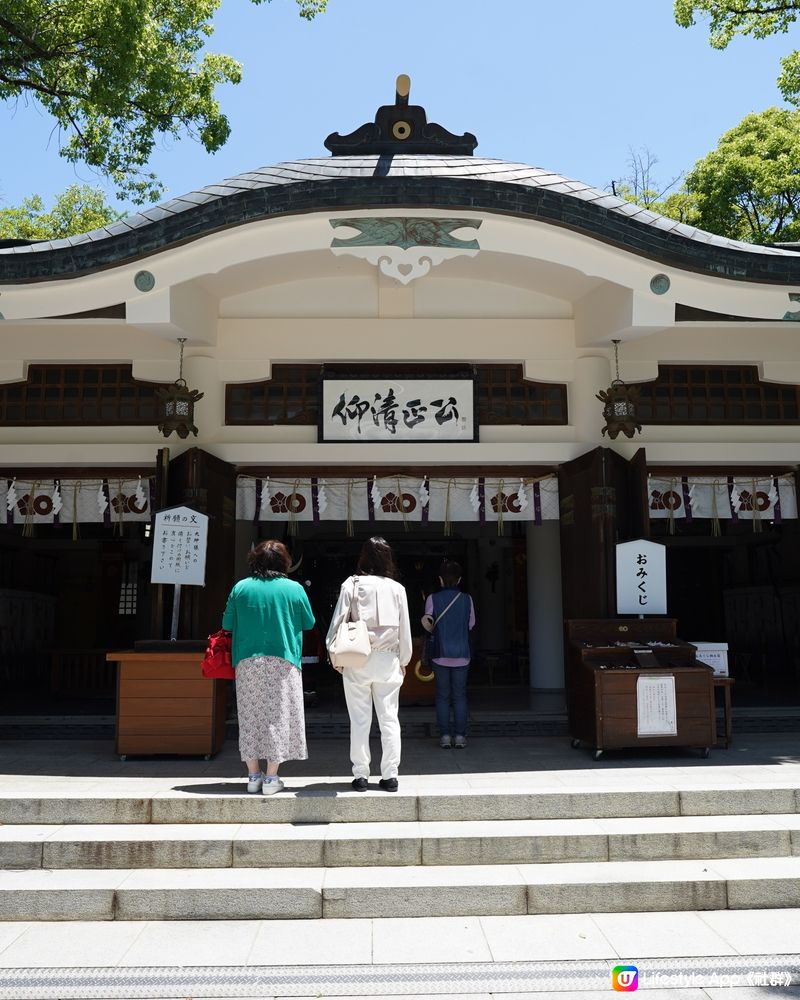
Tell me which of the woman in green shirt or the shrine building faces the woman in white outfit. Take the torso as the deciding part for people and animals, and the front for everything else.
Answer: the shrine building

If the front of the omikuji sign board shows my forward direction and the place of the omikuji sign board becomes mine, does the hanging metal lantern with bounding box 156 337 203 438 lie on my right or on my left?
on my right

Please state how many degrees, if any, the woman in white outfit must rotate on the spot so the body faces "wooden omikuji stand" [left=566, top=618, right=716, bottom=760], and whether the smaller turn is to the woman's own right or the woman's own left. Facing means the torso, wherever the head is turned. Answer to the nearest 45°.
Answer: approximately 45° to the woman's own right

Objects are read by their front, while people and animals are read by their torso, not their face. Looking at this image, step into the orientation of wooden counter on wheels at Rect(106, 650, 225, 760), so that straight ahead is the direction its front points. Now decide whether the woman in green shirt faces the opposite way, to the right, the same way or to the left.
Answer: the opposite way

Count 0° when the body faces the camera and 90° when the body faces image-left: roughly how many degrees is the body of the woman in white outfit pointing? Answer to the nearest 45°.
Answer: approximately 180°

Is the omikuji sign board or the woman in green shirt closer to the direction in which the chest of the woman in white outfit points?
the omikuji sign board

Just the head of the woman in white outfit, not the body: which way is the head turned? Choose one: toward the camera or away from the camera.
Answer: away from the camera

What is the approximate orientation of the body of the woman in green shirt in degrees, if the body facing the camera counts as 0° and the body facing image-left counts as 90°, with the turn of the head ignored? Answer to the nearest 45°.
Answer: approximately 180°

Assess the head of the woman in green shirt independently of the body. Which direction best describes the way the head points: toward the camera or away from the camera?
away from the camera

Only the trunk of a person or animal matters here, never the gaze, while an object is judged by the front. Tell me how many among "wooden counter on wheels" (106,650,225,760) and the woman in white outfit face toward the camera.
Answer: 1

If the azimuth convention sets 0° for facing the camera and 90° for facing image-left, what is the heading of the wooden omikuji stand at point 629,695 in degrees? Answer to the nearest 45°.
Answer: approximately 0°

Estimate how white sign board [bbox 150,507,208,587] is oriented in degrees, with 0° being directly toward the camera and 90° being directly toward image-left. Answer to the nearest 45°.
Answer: approximately 0°
